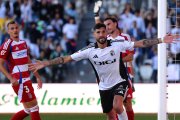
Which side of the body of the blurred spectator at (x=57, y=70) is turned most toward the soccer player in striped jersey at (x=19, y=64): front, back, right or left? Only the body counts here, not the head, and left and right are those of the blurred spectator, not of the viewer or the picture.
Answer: front

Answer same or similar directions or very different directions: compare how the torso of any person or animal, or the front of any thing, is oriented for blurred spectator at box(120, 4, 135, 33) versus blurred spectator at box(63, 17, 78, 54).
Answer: same or similar directions

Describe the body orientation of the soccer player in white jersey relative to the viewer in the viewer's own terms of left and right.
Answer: facing the viewer

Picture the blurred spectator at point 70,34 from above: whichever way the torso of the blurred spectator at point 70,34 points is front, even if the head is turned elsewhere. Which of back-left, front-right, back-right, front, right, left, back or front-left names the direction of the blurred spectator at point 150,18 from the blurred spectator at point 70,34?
left

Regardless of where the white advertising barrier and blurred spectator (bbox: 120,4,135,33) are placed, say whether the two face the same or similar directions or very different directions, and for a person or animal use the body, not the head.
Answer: same or similar directions

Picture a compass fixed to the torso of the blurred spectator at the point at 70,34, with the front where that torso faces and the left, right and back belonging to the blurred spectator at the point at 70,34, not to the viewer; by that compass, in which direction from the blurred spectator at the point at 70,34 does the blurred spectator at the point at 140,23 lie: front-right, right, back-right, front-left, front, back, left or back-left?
left

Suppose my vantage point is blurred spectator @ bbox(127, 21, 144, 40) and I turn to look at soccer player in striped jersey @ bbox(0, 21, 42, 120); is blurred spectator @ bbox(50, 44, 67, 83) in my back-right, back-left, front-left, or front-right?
front-right

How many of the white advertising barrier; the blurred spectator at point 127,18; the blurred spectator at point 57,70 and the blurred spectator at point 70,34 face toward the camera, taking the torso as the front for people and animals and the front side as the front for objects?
4

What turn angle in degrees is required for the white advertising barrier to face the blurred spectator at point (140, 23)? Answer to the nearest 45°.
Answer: approximately 135° to its left

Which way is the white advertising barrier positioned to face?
toward the camera

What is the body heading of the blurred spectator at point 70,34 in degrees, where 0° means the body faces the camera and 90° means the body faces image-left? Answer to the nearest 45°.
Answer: approximately 0°

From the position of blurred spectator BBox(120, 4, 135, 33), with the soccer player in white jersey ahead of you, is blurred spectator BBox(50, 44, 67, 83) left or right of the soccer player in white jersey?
right

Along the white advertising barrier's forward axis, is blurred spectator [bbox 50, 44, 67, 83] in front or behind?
behind

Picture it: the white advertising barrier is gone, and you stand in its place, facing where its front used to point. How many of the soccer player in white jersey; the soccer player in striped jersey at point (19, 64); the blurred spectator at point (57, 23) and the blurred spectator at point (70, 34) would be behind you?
2

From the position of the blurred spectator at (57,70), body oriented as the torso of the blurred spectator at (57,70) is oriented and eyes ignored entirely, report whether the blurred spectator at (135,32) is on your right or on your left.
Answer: on your left
